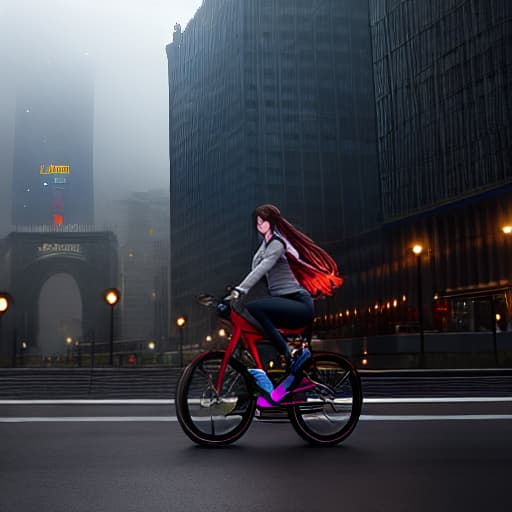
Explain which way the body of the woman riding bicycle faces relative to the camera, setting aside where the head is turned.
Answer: to the viewer's left
